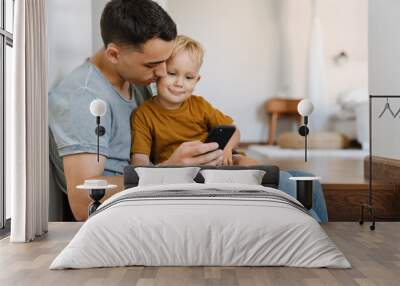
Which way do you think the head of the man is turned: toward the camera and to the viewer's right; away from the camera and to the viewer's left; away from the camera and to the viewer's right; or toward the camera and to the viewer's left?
toward the camera and to the viewer's right
